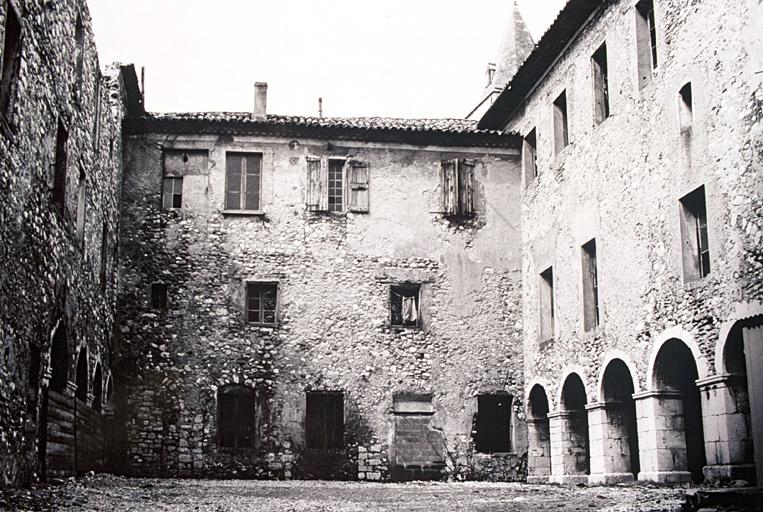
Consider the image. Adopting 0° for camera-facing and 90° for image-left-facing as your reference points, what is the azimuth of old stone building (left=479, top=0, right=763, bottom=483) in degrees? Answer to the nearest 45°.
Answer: approximately 45°

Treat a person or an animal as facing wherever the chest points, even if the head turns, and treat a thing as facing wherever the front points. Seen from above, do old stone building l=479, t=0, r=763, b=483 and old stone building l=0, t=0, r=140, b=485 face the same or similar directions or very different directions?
very different directions

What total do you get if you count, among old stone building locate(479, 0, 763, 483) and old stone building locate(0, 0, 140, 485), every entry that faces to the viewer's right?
1

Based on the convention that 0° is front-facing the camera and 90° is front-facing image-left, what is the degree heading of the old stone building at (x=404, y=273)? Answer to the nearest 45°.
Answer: approximately 0°

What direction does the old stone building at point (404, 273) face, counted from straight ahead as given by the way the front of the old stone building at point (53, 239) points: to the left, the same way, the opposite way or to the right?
to the right

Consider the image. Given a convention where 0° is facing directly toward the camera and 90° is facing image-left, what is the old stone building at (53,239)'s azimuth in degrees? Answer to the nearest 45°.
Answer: approximately 270°

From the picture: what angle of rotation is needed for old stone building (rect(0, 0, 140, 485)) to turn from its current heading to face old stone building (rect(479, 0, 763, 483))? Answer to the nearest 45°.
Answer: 0° — it already faces it
